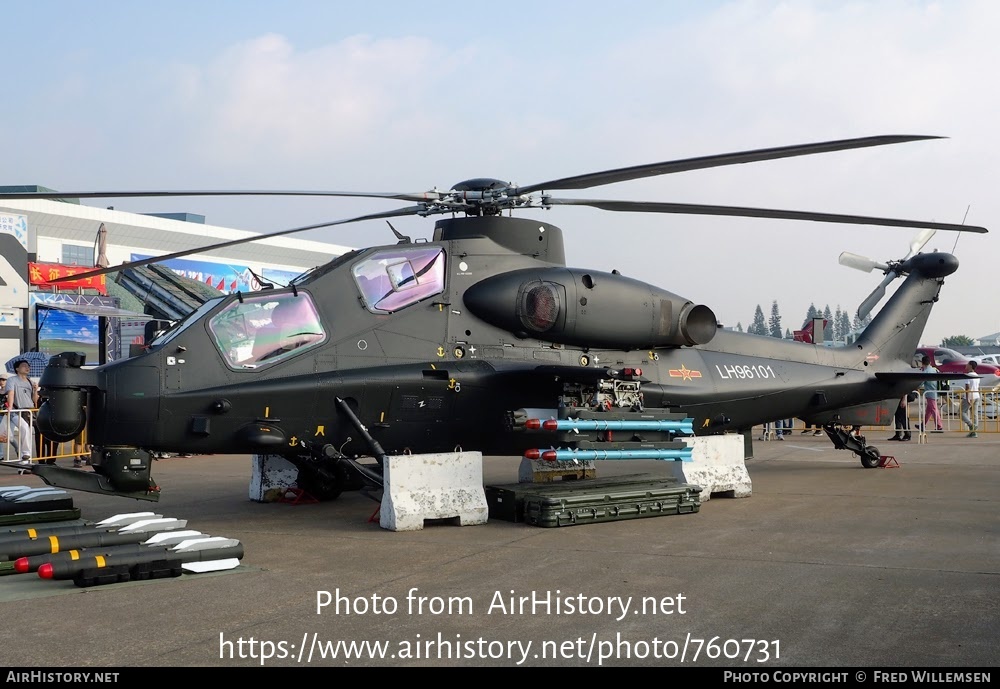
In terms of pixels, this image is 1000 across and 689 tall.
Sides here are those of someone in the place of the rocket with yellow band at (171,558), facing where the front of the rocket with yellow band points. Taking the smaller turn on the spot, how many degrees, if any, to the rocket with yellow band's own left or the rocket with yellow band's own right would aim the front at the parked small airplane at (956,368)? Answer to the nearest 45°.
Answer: approximately 135° to the rocket with yellow band's own right

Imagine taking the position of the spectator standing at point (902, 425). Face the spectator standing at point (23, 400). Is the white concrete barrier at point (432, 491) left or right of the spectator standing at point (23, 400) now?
left

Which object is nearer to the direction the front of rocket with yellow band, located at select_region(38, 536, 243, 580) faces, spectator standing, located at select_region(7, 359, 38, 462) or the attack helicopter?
the spectator standing

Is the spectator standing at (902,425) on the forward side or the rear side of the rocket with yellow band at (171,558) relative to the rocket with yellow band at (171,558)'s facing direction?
on the rear side

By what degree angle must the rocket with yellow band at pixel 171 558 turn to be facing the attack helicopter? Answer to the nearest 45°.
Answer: approximately 135° to its right

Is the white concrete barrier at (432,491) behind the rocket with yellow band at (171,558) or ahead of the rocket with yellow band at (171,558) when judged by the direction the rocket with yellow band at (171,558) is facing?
behind

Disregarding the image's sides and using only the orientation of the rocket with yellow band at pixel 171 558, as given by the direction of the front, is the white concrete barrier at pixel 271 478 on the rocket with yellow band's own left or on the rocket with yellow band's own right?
on the rocket with yellow band's own right

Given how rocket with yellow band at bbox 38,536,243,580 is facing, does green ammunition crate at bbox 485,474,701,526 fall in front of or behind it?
behind

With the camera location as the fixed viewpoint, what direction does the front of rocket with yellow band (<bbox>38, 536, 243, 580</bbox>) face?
facing to the left of the viewer

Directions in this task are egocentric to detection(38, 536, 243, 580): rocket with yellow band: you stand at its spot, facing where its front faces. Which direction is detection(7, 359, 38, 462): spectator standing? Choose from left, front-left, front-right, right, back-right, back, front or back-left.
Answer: right
